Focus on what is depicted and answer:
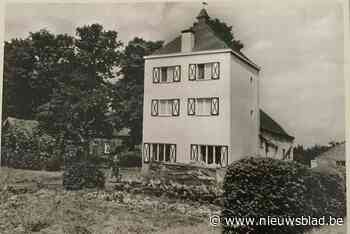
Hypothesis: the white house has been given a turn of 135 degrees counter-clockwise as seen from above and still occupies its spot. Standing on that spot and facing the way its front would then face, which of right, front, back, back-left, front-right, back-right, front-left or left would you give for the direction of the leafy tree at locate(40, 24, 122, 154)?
back-left

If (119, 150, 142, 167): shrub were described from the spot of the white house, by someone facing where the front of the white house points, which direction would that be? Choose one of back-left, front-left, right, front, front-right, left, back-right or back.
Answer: right

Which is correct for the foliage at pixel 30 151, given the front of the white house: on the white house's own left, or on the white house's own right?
on the white house's own right

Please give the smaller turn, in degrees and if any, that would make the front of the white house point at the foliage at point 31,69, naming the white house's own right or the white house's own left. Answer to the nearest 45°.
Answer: approximately 90° to the white house's own right

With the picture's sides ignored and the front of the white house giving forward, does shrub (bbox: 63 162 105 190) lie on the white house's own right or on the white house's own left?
on the white house's own right

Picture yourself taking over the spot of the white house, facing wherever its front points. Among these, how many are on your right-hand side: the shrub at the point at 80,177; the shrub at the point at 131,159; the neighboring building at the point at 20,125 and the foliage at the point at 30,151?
4

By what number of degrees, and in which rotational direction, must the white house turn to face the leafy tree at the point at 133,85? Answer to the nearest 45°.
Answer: approximately 90° to its right

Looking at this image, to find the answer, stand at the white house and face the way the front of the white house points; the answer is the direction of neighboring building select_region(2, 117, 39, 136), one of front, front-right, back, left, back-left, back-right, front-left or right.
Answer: right

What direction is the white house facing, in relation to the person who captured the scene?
facing the viewer

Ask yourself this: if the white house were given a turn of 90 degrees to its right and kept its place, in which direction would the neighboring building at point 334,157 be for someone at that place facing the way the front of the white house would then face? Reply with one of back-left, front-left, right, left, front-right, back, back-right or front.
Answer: back
